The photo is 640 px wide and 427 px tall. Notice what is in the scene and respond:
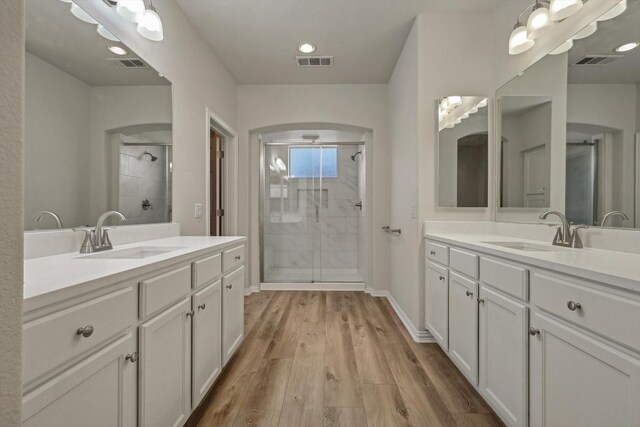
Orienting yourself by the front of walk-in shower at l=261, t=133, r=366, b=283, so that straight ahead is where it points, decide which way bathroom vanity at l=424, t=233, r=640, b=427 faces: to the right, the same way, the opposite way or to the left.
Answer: to the right

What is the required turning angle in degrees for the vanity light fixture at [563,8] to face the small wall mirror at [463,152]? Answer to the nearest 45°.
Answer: approximately 90° to its right

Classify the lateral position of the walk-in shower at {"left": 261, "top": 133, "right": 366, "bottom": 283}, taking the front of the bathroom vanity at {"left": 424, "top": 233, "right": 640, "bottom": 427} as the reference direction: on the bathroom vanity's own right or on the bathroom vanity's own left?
on the bathroom vanity's own right

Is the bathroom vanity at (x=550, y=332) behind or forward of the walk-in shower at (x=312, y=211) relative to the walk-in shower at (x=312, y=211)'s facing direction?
forward

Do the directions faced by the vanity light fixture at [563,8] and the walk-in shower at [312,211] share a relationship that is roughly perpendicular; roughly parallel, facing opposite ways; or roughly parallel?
roughly perpendicular

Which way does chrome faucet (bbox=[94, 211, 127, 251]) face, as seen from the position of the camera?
facing the viewer and to the right of the viewer

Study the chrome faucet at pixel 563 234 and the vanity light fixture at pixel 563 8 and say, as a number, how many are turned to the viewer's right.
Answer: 0

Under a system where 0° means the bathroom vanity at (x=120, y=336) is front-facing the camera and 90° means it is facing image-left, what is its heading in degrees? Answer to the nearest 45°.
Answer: approximately 315°
